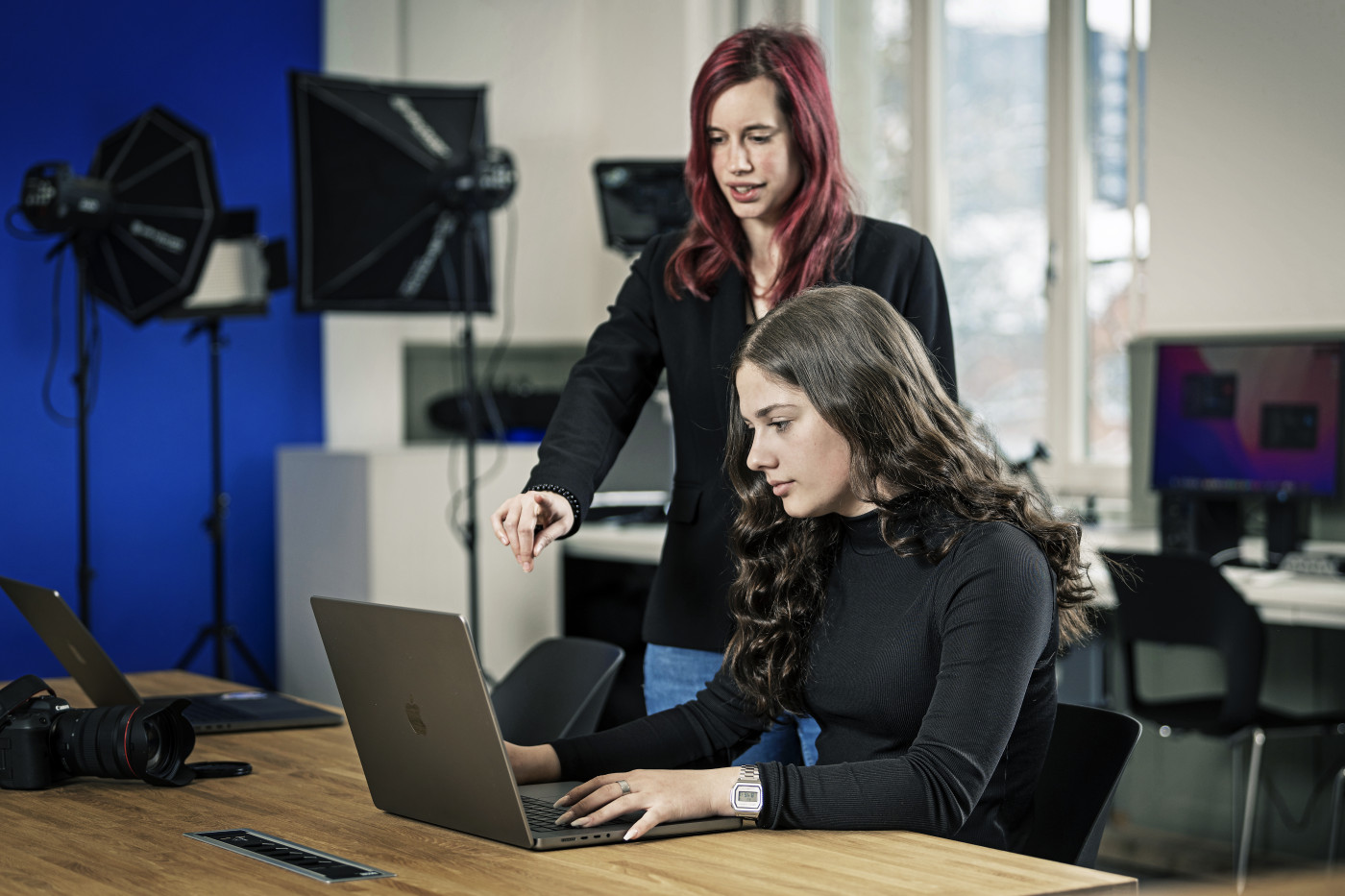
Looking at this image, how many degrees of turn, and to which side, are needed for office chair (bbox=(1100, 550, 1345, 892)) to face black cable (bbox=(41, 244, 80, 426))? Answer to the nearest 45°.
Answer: approximately 135° to its left

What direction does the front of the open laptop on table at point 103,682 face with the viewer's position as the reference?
facing away from the viewer and to the right of the viewer

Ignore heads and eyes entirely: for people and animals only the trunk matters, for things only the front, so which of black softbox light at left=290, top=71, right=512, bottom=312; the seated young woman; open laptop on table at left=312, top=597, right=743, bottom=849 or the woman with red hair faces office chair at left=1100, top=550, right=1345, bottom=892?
the open laptop on table

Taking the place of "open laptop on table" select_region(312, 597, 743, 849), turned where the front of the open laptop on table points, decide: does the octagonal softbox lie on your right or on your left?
on your left

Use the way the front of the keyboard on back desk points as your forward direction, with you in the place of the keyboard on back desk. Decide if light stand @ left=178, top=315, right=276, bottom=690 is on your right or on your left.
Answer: on your right

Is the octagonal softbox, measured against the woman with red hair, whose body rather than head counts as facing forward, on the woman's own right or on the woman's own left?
on the woman's own right

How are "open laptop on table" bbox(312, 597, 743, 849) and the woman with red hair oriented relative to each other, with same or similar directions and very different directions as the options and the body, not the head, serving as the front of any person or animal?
very different directions

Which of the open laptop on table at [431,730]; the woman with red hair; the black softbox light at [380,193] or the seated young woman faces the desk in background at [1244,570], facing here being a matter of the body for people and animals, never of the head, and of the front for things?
the open laptop on table

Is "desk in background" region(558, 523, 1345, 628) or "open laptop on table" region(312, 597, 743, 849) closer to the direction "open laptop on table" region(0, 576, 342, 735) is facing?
the desk in background

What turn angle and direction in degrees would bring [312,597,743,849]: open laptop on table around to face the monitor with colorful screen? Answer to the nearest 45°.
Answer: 0° — it already faces it
